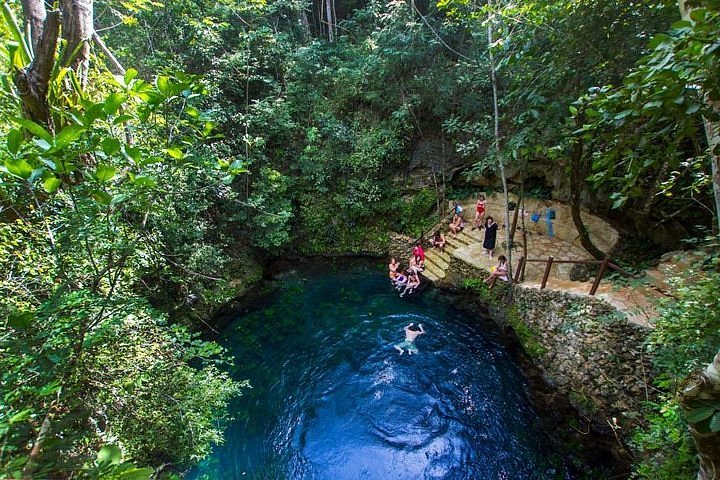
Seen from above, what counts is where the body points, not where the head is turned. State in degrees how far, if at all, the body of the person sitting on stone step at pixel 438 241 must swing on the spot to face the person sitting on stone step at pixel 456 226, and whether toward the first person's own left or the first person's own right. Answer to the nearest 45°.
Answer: approximately 180°

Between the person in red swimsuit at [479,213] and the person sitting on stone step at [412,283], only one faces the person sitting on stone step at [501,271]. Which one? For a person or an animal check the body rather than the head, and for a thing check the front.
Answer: the person in red swimsuit

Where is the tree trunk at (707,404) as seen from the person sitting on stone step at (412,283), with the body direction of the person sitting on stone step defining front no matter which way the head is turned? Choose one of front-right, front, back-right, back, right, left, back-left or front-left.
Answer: front-left

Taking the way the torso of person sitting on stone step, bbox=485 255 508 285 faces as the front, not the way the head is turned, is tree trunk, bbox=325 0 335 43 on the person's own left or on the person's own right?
on the person's own right

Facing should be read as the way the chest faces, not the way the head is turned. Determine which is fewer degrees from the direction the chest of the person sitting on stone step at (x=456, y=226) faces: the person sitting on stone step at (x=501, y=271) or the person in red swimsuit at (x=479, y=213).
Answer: the person sitting on stone step

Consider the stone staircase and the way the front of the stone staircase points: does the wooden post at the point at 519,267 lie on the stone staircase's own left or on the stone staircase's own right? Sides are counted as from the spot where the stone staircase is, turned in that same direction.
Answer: on the stone staircase's own left

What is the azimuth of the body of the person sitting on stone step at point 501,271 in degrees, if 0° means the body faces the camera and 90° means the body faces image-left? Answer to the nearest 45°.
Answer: approximately 45°

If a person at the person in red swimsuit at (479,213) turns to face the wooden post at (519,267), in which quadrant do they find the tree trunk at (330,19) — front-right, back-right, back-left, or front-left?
back-right
